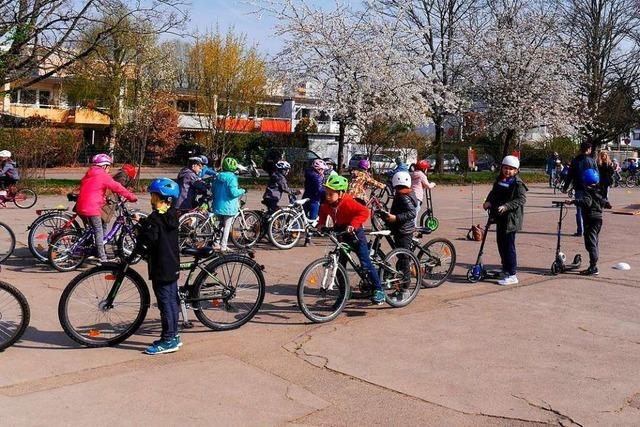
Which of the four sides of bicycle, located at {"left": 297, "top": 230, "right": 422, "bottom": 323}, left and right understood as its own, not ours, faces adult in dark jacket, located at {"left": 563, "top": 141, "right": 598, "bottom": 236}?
back

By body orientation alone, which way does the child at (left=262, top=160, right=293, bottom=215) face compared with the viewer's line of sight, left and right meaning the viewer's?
facing to the right of the viewer

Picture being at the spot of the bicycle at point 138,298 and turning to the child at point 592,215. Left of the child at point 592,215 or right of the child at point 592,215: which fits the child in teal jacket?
left

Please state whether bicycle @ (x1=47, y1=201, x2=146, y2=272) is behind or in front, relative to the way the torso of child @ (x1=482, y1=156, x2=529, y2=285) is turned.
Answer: in front

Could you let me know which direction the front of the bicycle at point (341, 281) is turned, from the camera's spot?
facing the viewer and to the left of the viewer

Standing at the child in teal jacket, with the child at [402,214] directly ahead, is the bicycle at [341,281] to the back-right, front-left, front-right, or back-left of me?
front-right

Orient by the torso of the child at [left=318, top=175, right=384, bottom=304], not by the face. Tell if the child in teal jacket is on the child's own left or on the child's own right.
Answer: on the child's own right
